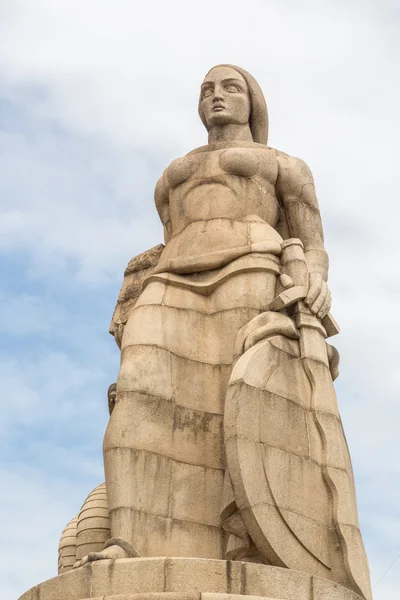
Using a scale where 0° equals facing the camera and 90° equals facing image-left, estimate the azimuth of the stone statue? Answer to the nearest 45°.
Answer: approximately 45°
